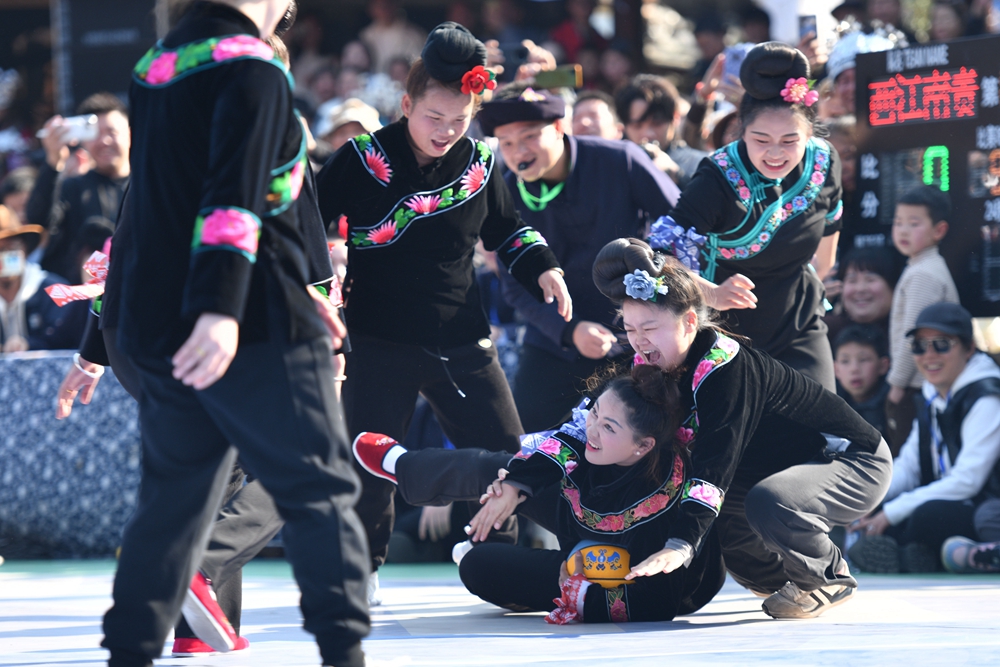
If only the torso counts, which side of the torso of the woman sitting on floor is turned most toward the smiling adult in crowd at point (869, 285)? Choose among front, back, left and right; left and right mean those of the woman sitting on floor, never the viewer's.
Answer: back

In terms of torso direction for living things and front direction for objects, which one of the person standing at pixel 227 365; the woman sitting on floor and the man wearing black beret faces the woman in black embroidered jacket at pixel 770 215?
the person standing

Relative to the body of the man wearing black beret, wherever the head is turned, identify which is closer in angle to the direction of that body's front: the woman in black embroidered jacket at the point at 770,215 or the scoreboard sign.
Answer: the woman in black embroidered jacket

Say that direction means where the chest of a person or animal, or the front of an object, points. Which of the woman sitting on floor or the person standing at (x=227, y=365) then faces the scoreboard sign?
the person standing

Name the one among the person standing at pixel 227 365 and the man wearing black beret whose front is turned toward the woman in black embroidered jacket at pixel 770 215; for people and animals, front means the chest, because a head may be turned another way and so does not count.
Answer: the person standing

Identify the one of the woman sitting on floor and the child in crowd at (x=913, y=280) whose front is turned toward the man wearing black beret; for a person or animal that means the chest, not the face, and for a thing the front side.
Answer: the child in crowd
